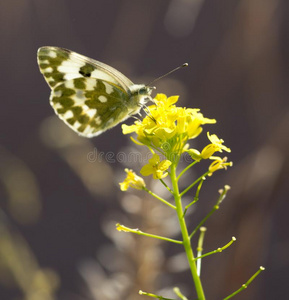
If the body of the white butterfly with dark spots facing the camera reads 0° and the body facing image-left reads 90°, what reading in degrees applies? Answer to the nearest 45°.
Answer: approximately 270°
